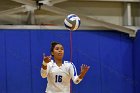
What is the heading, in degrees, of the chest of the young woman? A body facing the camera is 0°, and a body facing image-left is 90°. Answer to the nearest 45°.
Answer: approximately 0°
